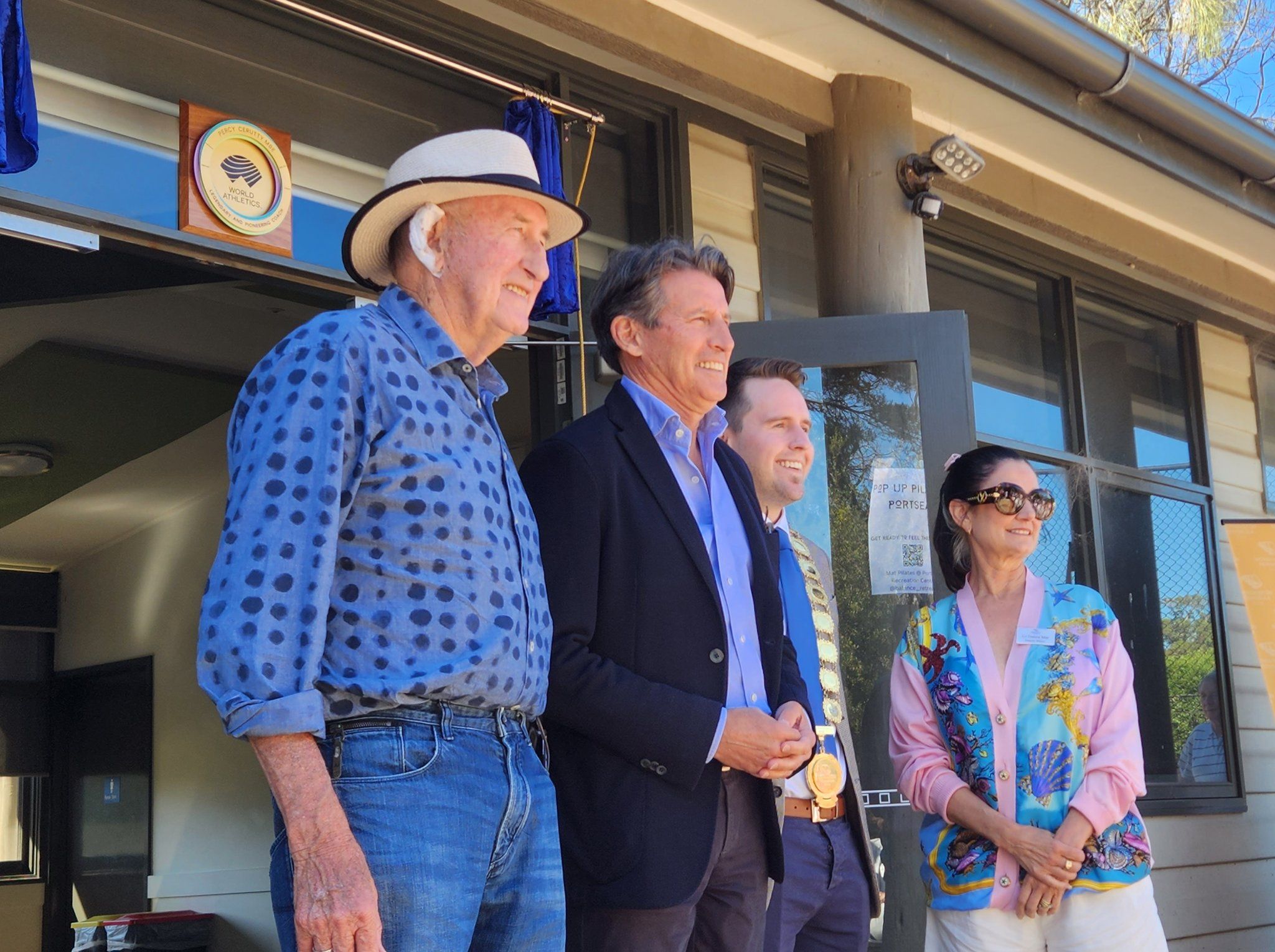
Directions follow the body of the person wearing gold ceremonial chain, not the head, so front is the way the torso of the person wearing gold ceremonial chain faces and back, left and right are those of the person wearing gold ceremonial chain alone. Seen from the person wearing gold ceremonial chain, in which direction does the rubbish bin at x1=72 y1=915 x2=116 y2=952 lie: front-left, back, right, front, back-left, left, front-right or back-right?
back

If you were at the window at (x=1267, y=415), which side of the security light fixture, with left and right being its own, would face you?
left

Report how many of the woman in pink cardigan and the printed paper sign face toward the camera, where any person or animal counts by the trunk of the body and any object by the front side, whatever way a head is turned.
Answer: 2
